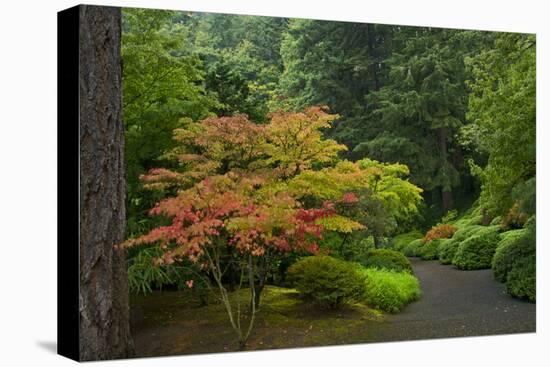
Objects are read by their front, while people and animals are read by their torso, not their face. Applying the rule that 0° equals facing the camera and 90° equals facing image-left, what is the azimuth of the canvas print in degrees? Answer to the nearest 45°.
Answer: approximately 315°
